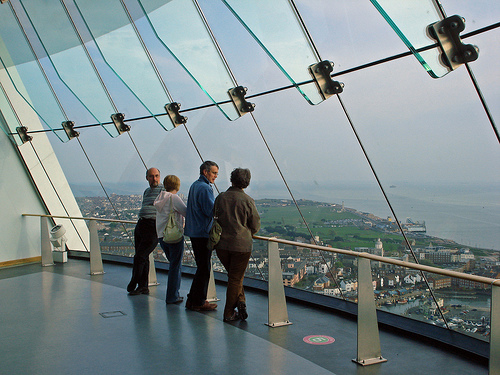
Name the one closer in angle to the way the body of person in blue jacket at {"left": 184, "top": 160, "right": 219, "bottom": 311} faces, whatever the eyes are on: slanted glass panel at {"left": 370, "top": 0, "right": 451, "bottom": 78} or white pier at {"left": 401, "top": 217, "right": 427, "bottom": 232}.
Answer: the white pier

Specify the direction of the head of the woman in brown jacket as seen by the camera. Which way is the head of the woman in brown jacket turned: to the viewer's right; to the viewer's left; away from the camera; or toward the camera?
away from the camera

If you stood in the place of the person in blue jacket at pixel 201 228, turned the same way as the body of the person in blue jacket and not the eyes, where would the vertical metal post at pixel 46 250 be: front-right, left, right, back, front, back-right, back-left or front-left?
back-left

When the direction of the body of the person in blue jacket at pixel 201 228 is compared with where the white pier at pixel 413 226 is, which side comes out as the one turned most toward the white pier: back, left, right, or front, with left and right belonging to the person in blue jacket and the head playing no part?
front

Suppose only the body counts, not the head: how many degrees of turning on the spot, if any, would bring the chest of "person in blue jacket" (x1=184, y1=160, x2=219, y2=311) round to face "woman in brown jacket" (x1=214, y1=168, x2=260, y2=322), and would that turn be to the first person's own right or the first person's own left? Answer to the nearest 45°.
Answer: approximately 45° to the first person's own right

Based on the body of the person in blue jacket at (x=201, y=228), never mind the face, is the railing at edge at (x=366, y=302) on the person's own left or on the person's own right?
on the person's own right

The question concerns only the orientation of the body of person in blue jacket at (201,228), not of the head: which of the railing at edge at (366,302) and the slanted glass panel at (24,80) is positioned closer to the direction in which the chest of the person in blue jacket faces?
the railing at edge
